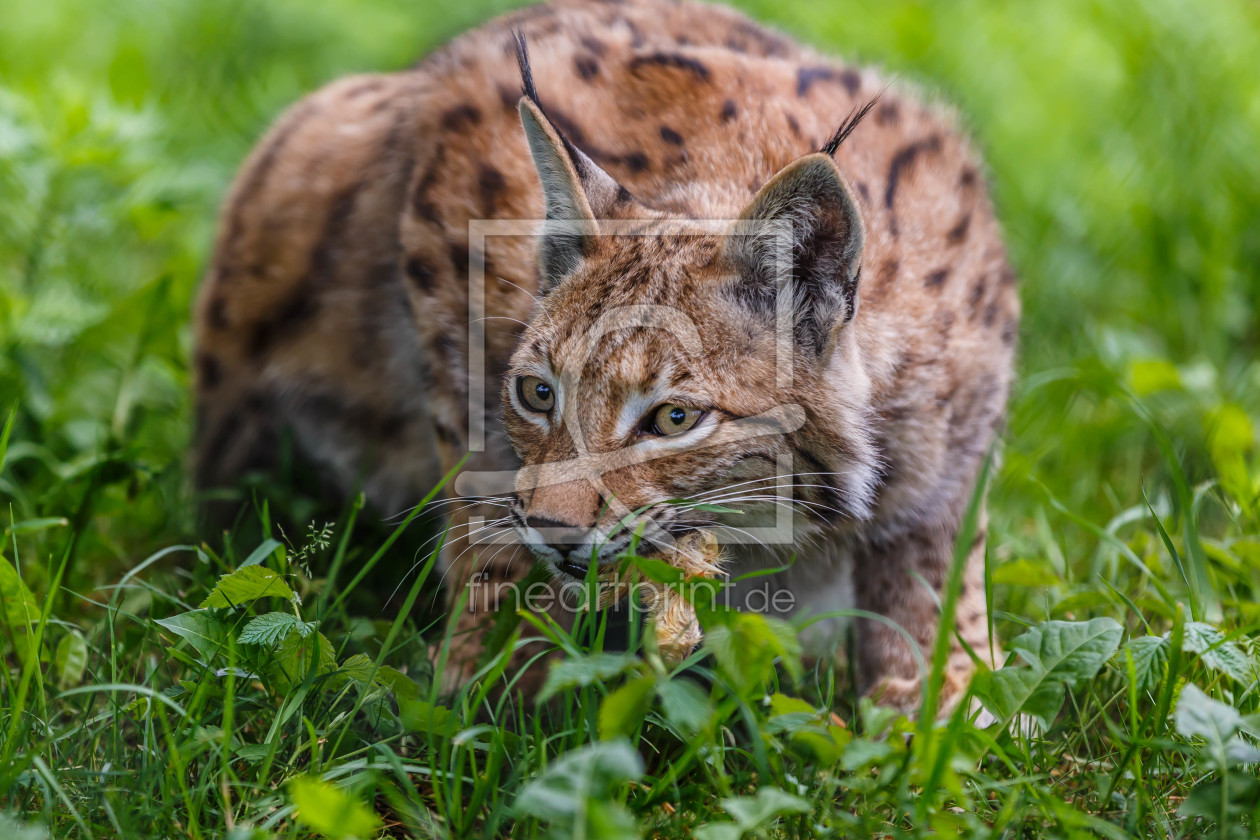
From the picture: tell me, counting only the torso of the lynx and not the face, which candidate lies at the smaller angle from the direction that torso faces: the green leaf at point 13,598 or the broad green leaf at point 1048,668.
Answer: the broad green leaf

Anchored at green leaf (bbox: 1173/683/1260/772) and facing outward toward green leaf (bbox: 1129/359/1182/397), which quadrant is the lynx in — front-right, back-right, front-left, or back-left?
front-left

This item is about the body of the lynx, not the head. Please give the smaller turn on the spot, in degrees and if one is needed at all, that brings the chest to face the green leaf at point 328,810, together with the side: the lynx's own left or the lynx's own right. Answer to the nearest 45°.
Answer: approximately 45° to the lynx's own right

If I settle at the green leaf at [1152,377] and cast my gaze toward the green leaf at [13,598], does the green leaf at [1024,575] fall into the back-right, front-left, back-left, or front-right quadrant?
front-left

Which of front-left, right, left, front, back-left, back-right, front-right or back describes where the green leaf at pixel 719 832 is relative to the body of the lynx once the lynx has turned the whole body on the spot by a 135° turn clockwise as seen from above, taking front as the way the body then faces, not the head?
left

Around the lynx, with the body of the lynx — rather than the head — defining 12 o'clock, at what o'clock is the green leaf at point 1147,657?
The green leaf is roughly at 12 o'clock from the lynx.

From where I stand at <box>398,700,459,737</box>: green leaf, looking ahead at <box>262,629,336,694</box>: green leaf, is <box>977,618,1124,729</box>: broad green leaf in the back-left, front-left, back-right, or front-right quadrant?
back-right

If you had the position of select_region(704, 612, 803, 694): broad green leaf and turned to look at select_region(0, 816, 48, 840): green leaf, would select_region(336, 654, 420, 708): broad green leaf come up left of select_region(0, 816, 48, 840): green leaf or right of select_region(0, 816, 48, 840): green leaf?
right

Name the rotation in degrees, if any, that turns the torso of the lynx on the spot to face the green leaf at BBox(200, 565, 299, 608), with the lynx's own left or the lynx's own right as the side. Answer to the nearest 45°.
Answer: approximately 90° to the lynx's own right

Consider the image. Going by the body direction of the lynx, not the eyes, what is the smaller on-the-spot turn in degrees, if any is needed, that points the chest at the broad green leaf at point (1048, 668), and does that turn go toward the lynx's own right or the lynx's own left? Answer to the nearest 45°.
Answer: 0° — it already faces it

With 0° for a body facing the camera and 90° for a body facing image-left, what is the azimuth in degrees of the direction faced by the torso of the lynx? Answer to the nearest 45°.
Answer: approximately 315°

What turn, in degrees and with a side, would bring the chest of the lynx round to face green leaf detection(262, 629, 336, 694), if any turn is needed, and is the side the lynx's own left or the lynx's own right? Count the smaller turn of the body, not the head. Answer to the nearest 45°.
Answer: approximately 90° to the lynx's own right

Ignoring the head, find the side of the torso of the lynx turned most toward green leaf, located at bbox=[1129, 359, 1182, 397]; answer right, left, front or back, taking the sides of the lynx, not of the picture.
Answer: left

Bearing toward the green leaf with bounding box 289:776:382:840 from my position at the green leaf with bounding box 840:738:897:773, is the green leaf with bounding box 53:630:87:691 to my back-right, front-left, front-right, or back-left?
front-right
